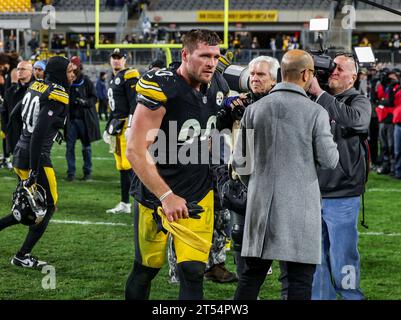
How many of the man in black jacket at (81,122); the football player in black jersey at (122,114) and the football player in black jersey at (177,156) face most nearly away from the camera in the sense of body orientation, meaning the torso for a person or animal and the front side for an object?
0

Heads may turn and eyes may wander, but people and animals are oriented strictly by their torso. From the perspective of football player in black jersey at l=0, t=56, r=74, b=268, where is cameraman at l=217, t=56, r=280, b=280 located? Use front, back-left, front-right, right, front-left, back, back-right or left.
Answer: right

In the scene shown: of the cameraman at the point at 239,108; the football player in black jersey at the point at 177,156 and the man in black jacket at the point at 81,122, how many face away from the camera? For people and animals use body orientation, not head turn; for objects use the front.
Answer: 0

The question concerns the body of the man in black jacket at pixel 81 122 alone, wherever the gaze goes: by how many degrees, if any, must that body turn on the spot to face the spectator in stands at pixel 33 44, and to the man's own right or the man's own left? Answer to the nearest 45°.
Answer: approximately 135° to the man's own right

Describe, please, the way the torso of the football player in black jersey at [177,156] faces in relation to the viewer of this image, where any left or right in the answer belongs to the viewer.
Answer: facing the viewer and to the right of the viewer

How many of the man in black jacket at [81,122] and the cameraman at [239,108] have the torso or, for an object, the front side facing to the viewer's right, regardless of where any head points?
0

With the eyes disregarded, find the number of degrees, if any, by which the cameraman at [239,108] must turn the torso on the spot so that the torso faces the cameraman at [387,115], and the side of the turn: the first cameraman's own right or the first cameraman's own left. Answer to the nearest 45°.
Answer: approximately 135° to the first cameraman's own right

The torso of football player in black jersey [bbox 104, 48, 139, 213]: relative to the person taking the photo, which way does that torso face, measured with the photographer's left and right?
facing the viewer and to the left of the viewer

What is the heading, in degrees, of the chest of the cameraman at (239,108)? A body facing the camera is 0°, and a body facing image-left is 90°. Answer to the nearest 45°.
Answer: approximately 45°
